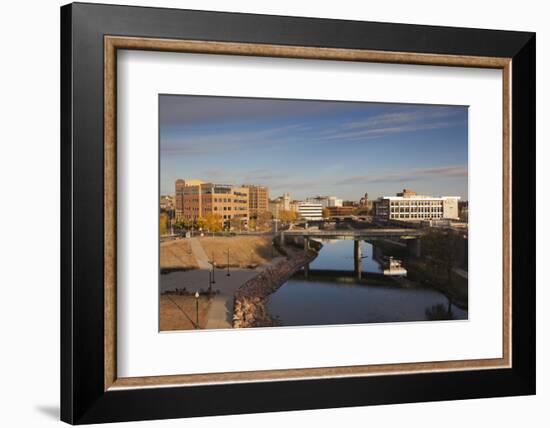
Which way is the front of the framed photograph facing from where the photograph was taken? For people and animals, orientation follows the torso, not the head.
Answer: facing the viewer and to the right of the viewer
